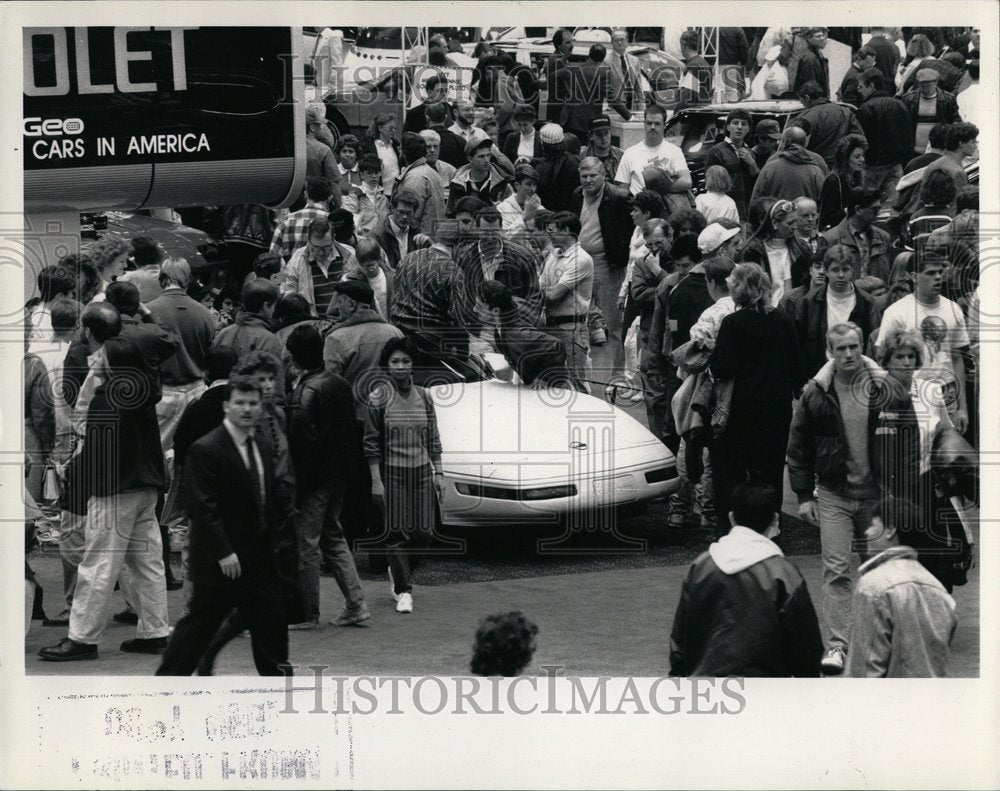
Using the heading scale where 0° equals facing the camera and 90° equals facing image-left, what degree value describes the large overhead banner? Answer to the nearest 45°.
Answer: approximately 0°

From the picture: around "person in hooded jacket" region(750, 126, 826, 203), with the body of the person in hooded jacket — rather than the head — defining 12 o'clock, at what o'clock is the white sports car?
The white sports car is roughly at 8 o'clock from the person in hooded jacket.

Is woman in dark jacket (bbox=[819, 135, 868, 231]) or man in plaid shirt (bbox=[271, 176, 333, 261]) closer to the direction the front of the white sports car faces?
the woman in dark jacket

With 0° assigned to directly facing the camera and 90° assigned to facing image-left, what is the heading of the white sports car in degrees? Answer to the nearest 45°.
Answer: approximately 315°

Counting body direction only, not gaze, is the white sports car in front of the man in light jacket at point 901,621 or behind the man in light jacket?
in front

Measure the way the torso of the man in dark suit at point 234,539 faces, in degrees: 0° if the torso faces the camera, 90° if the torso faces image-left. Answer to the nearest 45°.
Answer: approximately 315°

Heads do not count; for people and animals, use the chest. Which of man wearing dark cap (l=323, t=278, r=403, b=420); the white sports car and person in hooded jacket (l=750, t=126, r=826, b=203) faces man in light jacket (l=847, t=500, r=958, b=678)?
the white sports car

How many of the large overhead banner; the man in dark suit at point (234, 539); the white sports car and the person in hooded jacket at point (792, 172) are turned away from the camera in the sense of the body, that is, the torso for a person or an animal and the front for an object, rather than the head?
1

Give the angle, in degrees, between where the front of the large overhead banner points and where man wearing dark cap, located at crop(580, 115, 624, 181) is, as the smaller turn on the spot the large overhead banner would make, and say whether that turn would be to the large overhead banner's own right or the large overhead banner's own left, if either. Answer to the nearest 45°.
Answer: approximately 90° to the large overhead banner's own left

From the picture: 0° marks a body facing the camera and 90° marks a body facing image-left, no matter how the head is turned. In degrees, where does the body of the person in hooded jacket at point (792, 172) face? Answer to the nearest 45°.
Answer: approximately 180°
